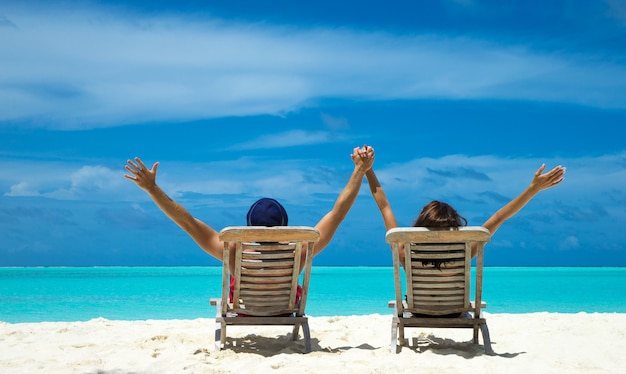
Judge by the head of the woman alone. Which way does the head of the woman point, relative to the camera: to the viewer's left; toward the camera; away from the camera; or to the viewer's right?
away from the camera

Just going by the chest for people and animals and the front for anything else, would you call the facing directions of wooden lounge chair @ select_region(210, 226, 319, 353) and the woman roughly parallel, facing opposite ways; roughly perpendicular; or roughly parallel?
roughly parallel

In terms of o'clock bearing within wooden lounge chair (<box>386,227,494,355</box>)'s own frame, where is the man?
The man is roughly at 9 o'clock from the wooden lounge chair.

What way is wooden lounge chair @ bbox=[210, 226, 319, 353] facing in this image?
away from the camera

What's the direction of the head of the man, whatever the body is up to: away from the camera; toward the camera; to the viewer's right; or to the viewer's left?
away from the camera

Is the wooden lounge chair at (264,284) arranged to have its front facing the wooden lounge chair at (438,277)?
no

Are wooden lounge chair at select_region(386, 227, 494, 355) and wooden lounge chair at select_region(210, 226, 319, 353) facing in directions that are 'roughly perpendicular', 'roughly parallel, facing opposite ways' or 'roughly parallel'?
roughly parallel

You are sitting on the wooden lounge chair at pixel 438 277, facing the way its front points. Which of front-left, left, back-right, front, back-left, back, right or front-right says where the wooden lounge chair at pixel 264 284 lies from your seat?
left

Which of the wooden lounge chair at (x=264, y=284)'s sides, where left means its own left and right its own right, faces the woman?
right

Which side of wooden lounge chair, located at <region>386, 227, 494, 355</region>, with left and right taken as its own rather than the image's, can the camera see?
back

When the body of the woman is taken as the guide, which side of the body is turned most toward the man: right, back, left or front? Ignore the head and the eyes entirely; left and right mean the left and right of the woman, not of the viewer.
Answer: left

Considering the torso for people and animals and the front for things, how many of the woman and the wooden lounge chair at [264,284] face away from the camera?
2

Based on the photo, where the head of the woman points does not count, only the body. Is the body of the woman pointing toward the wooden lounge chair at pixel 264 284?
no

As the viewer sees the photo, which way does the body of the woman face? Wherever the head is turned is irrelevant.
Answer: away from the camera
